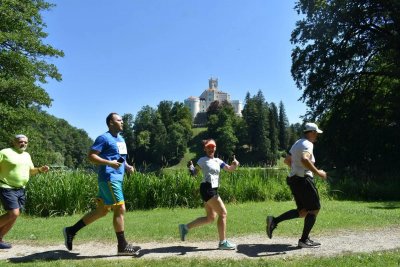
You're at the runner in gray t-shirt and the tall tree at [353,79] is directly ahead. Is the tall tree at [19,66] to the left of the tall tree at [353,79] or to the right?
left

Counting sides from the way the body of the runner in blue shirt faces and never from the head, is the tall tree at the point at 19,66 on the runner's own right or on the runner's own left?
on the runner's own left

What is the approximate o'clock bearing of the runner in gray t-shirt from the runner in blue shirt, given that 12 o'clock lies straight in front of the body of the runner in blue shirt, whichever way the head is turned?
The runner in gray t-shirt is roughly at 12 o'clock from the runner in blue shirt.

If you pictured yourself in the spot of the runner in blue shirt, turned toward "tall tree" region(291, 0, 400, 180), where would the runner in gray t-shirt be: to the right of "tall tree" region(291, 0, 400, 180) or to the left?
right

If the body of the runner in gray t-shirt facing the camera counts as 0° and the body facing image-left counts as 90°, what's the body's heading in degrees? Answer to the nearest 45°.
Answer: approximately 270°

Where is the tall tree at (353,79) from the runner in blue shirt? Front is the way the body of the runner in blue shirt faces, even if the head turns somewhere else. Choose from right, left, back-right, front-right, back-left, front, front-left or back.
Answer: front-left

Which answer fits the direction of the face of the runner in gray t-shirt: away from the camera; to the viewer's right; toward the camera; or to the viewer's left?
to the viewer's right

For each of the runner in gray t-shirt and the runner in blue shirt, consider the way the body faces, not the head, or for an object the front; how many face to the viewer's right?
2

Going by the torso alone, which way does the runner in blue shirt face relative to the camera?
to the viewer's right

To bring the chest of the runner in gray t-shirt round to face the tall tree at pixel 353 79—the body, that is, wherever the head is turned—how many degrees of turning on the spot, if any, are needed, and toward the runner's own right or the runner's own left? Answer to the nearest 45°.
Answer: approximately 90° to the runner's own left

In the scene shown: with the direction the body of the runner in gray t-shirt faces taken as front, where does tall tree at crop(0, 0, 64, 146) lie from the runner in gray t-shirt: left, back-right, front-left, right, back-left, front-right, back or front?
back-left
